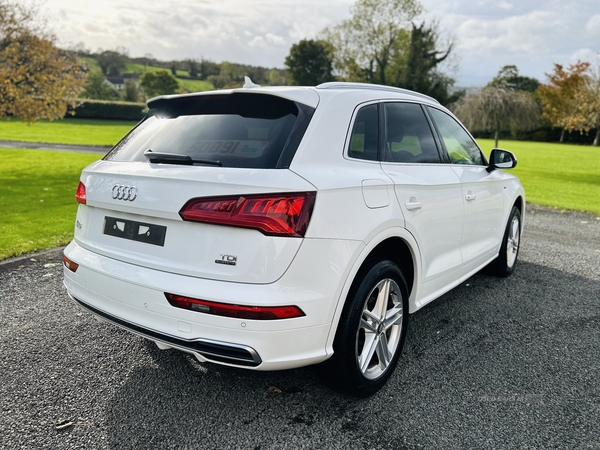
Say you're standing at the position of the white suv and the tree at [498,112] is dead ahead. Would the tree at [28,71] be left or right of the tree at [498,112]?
left

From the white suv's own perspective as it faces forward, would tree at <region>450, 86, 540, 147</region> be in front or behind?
in front

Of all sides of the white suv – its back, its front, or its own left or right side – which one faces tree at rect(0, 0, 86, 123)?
left

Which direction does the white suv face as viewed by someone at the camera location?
facing away from the viewer and to the right of the viewer
